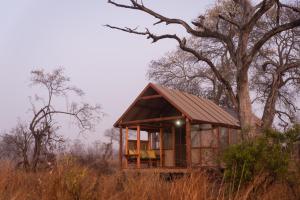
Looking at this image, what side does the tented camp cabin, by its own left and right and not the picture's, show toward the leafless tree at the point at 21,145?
right

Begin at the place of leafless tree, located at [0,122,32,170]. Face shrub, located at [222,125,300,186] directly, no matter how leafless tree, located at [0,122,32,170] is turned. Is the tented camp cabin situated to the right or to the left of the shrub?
left

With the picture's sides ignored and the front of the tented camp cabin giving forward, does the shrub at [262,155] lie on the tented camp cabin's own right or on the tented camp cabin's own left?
on the tented camp cabin's own left

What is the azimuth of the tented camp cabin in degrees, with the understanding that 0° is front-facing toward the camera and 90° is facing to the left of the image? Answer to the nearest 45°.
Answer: approximately 45°
